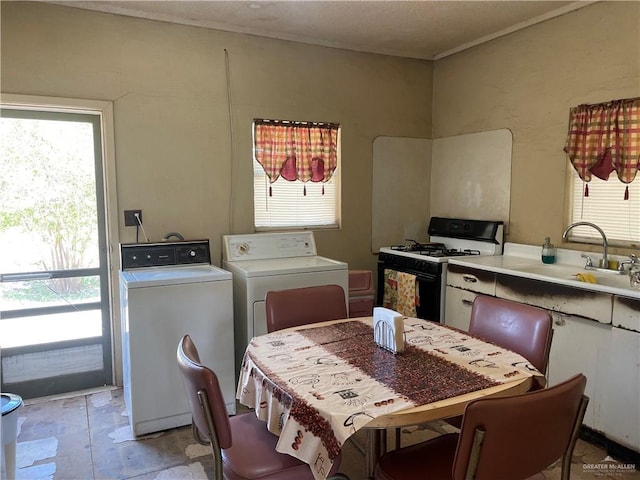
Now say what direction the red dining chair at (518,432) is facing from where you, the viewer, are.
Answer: facing away from the viewer and to the left of the viewer

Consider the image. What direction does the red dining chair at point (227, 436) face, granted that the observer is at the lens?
facing away from the viewer and to the right of the viewer

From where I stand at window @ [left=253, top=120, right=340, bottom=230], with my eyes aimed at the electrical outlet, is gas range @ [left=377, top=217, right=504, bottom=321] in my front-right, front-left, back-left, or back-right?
back-left

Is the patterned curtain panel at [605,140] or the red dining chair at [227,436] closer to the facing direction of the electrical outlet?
the red dining chair

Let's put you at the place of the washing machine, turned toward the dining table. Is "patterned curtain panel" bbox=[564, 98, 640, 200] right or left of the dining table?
left

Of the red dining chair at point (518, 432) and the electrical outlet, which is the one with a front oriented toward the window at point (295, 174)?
the red dining chair

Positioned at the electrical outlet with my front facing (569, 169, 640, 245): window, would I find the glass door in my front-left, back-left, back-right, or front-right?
back-right

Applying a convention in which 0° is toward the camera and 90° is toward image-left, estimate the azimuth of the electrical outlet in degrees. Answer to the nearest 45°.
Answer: approximately 0°

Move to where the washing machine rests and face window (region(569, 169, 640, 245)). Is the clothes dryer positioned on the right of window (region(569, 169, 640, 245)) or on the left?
left
